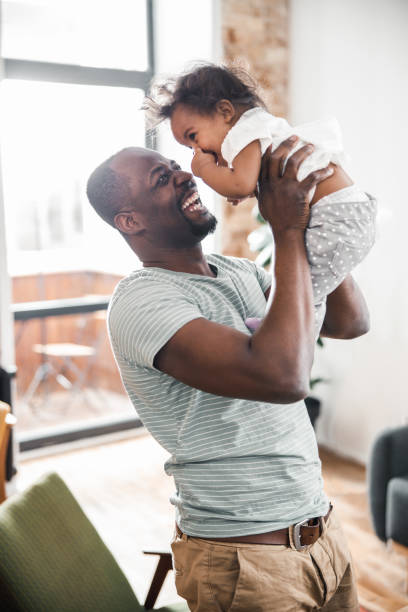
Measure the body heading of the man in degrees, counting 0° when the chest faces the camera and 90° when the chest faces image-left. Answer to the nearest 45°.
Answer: approximately 315°

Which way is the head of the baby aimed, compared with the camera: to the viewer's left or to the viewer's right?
to the viewer's left

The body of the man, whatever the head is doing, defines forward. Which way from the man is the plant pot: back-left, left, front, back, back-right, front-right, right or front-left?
back-left

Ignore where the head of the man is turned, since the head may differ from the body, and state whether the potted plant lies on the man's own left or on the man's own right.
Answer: on the man's own left

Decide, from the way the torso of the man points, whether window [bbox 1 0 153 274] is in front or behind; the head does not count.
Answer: behind

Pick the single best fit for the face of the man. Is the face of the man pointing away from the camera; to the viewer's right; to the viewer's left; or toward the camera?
to the viewer's right
